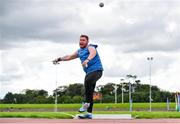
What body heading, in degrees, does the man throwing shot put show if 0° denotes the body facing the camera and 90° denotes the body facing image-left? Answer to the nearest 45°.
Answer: approximately 45°
